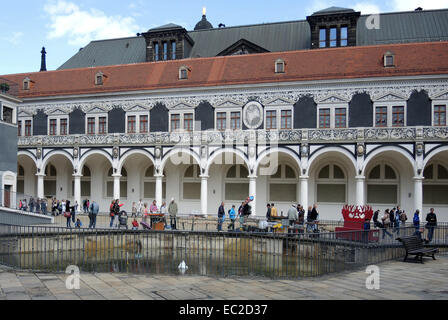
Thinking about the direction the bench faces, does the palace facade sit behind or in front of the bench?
behind
